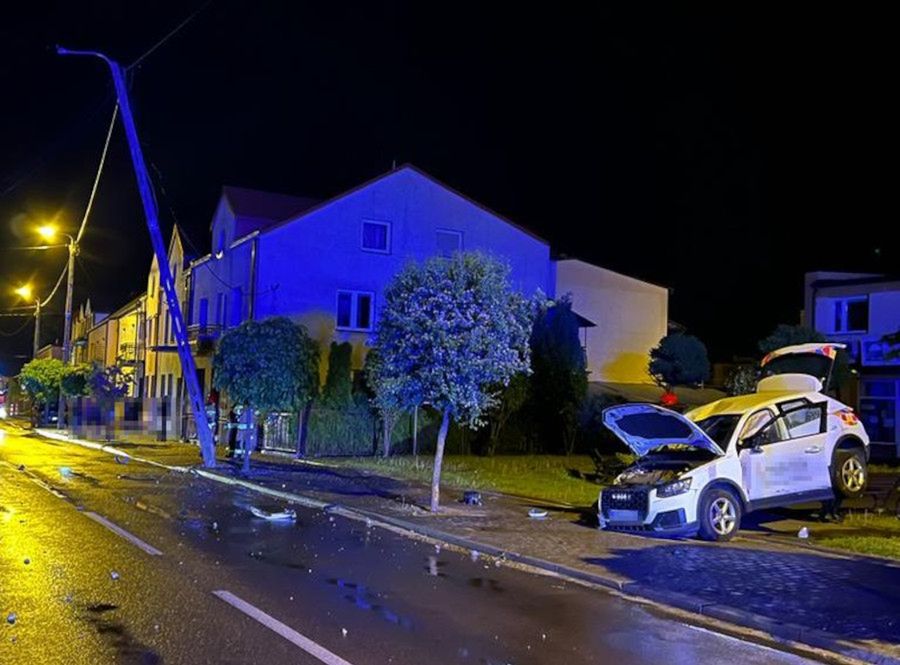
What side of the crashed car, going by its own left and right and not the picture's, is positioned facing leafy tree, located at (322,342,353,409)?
right

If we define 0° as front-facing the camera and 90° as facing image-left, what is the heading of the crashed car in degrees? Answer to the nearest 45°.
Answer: approximately 45°

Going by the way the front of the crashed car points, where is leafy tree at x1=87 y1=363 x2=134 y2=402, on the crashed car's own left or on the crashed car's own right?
on the crashed car's own right

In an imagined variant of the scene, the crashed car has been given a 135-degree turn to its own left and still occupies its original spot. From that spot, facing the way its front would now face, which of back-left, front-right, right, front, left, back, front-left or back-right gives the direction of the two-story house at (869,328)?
left

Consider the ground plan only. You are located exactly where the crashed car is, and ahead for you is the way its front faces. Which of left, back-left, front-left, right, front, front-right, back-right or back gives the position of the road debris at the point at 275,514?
front-right

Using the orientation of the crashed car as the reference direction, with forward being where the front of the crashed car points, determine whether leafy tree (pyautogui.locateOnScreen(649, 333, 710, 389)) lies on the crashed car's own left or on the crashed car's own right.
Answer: on the crashed car's own right

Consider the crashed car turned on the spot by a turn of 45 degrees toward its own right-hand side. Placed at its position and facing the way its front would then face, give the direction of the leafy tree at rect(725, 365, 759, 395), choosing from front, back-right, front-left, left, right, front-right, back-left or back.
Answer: right

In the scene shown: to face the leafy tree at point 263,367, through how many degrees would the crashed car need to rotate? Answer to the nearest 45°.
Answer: approximately 90° to its right

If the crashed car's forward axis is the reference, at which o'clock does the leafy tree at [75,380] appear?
The leafy tree is roughly at 3 o'clock from the crashed car.

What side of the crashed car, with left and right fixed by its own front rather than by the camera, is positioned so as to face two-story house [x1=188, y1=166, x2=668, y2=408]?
right
